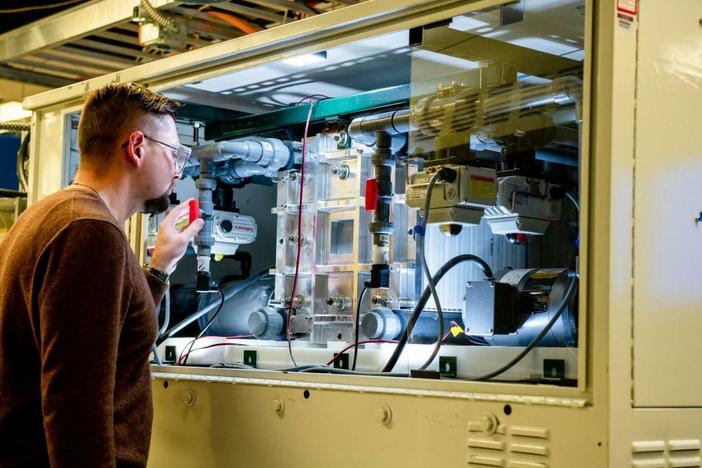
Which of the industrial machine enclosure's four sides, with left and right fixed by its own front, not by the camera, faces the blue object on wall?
right

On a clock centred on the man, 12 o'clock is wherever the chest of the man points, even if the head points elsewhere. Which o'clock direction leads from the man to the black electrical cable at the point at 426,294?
The black electrical cable is roughly at 1 o'clock from the man.

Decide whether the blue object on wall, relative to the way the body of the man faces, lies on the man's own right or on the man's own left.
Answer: on the man's own left

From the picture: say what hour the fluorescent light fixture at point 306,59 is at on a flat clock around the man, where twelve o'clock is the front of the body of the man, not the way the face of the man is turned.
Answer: The fluorescent light fixture is roughly at 12 o'clock from the man.

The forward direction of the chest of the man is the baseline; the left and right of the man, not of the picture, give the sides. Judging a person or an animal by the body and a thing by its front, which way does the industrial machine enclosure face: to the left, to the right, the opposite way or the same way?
the opposite way

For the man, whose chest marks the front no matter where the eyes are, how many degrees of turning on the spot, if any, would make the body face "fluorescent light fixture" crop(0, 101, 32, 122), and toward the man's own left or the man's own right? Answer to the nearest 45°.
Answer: approximately 45° to the man's own left

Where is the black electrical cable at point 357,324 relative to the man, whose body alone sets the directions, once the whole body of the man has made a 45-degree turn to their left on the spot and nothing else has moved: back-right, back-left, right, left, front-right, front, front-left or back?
front-right

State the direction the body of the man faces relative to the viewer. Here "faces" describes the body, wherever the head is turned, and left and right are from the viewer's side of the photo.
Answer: facing away from the viewer and to the right of the viewer

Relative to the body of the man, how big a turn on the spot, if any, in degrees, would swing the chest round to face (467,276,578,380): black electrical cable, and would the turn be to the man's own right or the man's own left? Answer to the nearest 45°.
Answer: approximately 45° to the man's own right

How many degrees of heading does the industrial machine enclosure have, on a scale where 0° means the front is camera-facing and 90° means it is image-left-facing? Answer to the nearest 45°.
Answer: approximately 45°

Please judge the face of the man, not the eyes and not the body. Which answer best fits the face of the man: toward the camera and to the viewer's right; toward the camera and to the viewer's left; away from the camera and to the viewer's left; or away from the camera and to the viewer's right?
away from the camera and to the viewer's right

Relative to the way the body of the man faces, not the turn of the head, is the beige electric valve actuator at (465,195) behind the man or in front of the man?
in front

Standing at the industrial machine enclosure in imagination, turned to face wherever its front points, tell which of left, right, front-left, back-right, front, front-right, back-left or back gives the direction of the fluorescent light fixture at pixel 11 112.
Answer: right
